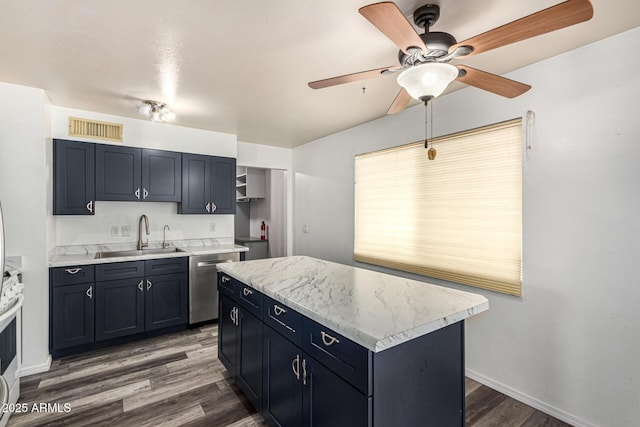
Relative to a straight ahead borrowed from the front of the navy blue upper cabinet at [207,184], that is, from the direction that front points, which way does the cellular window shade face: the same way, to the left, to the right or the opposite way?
to the right

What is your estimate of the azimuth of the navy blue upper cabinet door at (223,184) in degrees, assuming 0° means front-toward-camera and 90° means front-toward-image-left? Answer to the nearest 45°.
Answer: approximately 0°

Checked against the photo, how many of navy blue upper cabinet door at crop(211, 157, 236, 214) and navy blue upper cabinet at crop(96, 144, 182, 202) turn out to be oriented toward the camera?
2

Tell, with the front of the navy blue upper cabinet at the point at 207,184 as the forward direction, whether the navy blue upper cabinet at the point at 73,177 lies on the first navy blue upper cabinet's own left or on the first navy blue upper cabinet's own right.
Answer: on the first navy blue upper cabinet's own right

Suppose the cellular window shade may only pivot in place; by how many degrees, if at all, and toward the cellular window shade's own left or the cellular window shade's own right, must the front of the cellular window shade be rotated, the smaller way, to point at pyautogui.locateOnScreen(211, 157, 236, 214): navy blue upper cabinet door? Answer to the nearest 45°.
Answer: approximately 45° to the cellular window shade's own right

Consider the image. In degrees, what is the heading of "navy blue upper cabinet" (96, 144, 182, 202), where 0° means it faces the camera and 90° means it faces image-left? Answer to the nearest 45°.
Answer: approximately 0°

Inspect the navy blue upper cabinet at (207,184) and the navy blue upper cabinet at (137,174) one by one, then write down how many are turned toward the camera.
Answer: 2

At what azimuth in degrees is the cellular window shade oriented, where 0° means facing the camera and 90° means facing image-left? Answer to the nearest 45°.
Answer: approximately 45°
